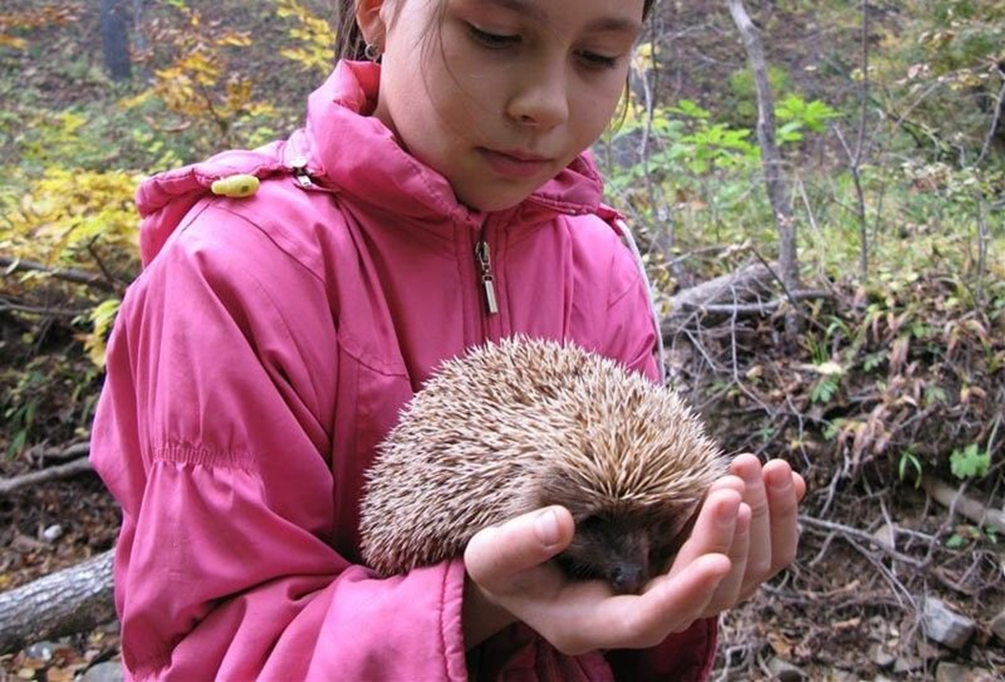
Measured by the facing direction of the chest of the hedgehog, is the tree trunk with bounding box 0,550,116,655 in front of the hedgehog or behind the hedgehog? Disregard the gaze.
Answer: behind

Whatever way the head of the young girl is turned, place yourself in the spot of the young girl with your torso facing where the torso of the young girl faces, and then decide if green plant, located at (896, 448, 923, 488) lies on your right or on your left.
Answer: on your left

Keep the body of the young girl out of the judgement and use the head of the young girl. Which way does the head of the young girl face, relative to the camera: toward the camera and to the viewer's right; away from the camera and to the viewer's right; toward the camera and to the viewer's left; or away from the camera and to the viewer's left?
toward the camera and to the viewer's right

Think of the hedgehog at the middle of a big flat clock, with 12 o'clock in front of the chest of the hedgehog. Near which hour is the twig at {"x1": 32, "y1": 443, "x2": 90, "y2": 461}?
The twig is roughly at 6 o'clock from the hedgehog.

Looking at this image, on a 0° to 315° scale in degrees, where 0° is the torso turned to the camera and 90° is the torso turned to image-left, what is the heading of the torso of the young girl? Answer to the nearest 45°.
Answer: approximately 315°

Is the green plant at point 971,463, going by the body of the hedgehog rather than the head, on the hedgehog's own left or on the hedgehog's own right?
on the hedgehog's own left

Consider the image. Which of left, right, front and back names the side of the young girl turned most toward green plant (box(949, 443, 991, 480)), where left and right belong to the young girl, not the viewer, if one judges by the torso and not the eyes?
left

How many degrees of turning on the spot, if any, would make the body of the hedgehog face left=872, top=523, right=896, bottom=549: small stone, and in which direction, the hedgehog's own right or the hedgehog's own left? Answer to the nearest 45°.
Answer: approximately 90° to the hedgehog's own left

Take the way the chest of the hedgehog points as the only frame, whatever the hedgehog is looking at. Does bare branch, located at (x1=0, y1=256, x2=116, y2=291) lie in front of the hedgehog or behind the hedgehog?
behind
